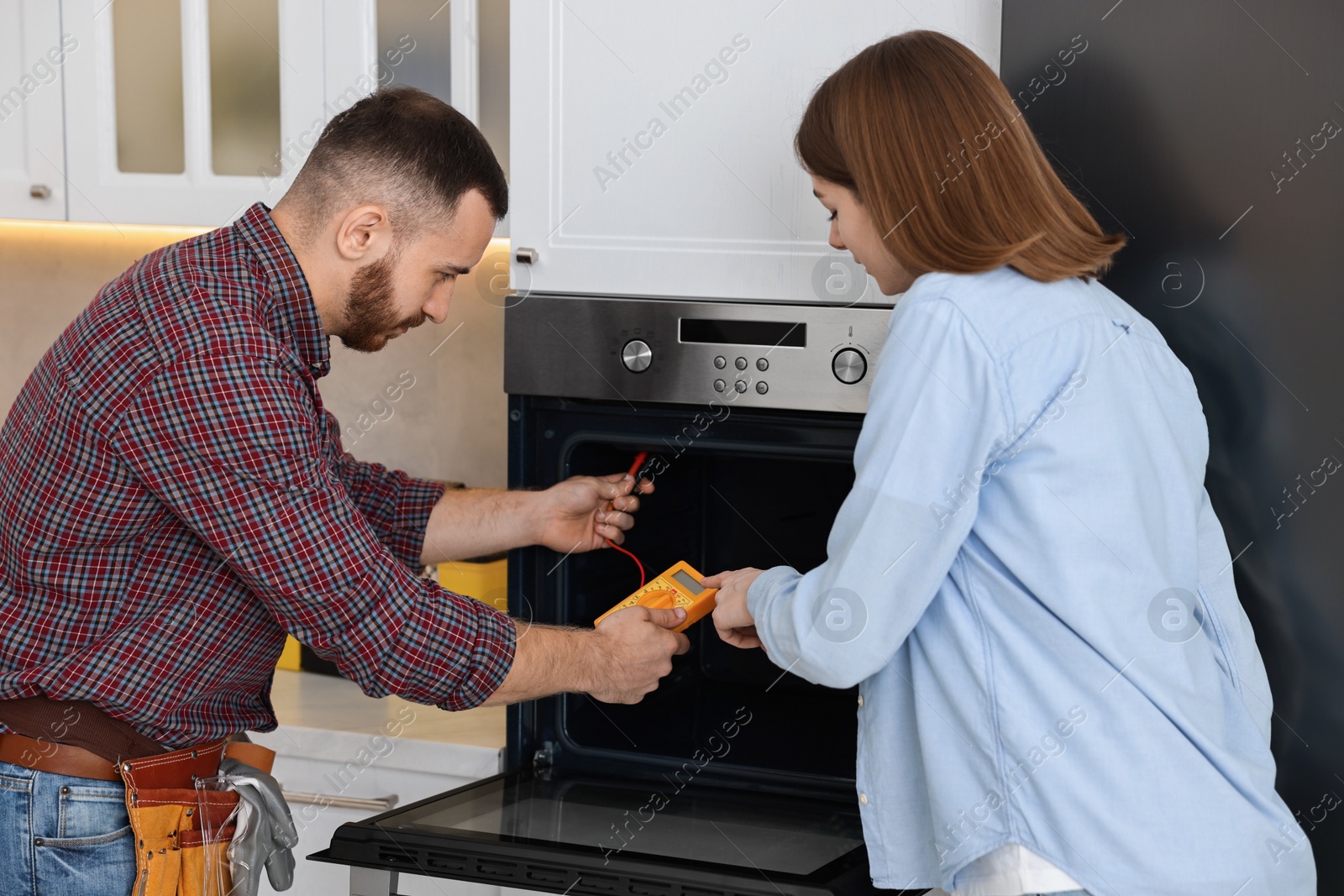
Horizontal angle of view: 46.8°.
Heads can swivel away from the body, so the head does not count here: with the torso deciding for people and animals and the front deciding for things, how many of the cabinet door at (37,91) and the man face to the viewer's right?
1

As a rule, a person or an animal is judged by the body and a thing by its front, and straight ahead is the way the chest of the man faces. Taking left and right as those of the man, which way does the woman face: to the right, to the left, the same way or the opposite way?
to the left

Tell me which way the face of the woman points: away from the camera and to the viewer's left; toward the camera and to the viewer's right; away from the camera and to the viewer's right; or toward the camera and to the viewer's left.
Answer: away from the camera and to the viewer's left

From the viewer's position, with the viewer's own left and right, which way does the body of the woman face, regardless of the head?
facing away from the viewer and to the left of the viewer

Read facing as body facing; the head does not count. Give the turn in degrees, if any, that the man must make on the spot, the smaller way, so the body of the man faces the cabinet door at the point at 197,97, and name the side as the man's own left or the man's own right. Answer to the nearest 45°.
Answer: approximately 90° to the man's own left

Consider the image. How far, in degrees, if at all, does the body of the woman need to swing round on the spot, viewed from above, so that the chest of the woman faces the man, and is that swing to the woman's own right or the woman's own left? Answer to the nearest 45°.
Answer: approximately 45° to the woman's own left

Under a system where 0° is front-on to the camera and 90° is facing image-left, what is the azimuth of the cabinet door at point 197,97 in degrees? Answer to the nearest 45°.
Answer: approximately 0°

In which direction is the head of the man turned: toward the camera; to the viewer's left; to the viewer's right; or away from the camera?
to the viewer's right

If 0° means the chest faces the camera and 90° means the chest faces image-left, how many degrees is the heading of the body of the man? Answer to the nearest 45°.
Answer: approximately 270°
